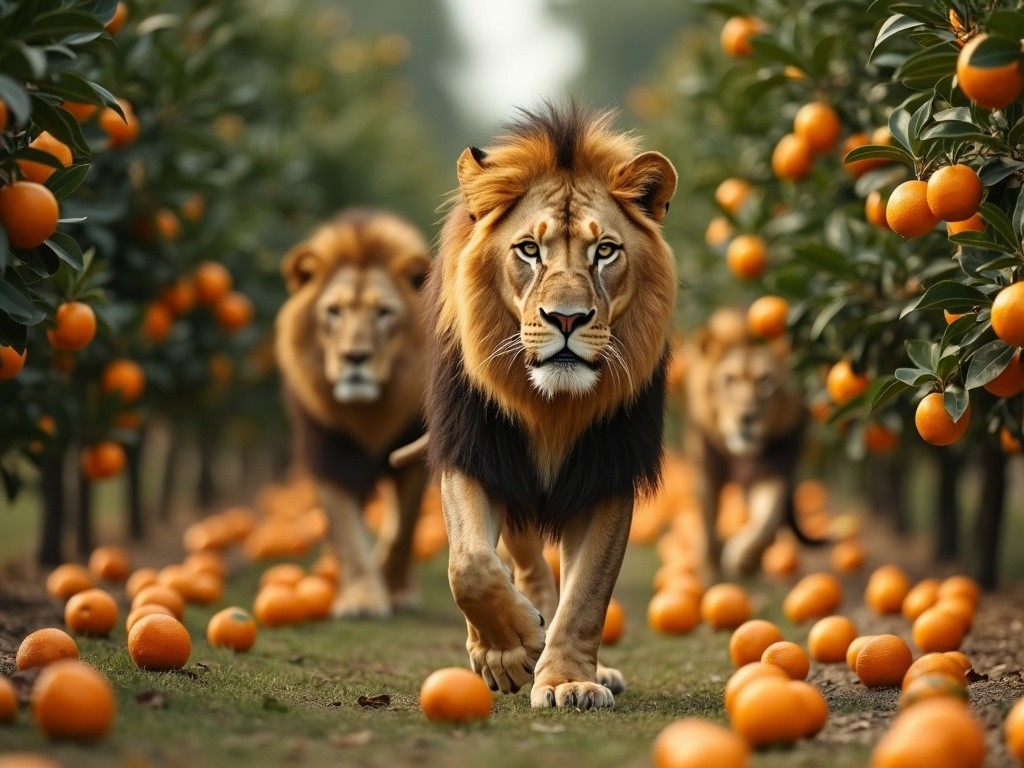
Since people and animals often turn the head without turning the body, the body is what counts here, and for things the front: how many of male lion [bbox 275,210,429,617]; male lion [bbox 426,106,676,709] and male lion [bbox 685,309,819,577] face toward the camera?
3

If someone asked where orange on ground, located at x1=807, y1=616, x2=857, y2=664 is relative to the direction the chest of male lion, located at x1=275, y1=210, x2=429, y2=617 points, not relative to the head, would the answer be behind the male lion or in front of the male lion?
in front

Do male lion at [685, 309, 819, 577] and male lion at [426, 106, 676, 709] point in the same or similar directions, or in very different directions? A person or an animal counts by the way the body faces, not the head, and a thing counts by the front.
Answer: same or similar directions

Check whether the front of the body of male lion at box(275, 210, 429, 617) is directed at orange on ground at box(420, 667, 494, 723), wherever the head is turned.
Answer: yes

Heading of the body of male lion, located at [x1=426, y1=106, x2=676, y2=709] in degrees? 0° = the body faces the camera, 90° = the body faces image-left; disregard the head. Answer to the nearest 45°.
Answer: approximately 0°

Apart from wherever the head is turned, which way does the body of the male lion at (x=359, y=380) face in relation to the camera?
toward the camera

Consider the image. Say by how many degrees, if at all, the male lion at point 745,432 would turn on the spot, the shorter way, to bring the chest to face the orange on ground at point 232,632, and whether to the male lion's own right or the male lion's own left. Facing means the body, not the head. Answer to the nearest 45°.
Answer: approximately 45° to the male lion's own right

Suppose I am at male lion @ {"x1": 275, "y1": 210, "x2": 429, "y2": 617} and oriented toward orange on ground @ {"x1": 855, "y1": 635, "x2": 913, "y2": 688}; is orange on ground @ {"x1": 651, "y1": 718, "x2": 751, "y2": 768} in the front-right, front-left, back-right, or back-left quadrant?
front-right

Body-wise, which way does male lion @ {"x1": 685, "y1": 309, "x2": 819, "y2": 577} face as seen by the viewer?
toward the camera

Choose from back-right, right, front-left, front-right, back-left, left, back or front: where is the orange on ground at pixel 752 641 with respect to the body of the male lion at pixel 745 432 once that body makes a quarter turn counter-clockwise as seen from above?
right

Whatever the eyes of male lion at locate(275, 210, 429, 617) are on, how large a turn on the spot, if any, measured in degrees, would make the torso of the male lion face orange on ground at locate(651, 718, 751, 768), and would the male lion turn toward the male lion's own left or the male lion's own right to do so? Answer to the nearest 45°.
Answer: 0° — it already faces it

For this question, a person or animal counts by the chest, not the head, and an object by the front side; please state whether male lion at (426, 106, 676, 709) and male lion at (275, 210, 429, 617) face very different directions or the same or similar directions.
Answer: same or similar directions

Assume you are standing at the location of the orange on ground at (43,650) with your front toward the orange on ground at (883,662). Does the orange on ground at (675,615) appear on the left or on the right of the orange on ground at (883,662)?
left
